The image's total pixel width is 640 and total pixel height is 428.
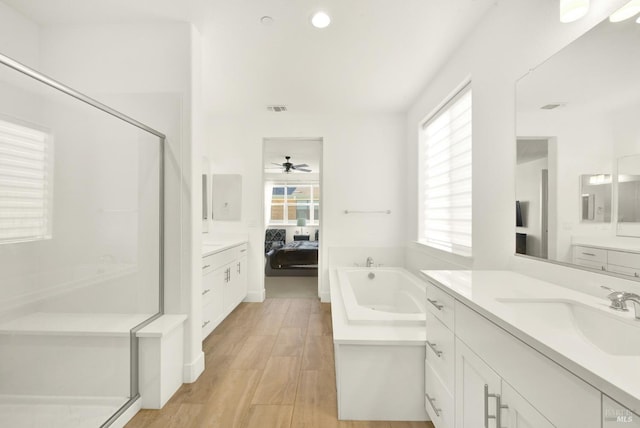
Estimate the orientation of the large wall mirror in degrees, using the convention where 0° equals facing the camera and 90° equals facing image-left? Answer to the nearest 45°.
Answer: approximately 45°

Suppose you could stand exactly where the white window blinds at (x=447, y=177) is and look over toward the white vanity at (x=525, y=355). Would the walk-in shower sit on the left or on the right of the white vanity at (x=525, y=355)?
right

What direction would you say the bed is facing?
to the viewer's right

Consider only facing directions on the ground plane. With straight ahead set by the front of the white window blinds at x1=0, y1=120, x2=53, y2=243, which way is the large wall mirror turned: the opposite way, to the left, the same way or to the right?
the opposite way

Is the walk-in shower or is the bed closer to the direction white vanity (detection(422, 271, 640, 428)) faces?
the walk-in shower

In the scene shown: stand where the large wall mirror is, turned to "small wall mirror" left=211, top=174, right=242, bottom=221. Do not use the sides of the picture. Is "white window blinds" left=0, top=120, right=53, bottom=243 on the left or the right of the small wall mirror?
left
